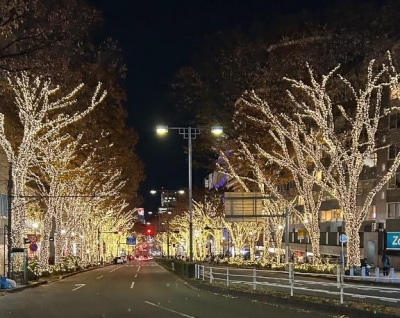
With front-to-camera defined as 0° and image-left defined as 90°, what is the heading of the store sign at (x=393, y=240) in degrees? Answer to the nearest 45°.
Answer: approximately 0°

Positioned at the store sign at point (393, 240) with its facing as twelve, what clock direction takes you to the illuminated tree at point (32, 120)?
The illuminated tree is roughly at 12 o'clock from the store sign.
